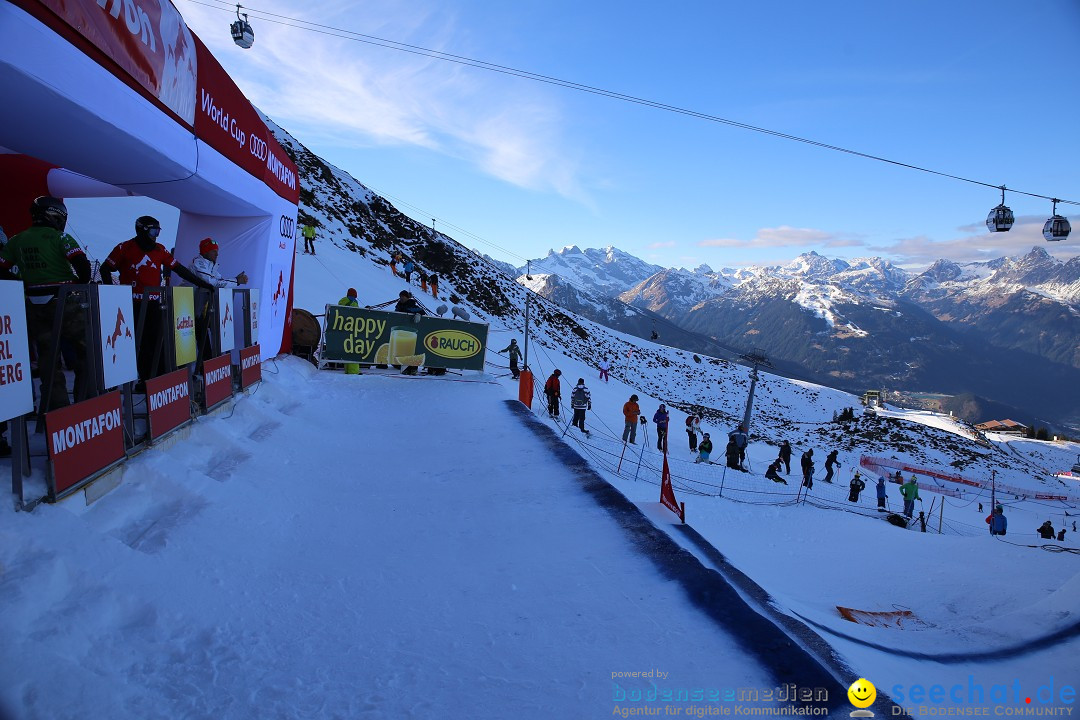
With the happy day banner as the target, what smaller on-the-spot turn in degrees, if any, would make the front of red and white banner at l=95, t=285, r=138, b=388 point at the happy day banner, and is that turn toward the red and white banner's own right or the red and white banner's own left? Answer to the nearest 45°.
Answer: approximately 90° to the red and white banner's own left

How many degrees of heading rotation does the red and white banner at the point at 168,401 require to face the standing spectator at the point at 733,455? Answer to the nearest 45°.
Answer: approximately 45° to its left

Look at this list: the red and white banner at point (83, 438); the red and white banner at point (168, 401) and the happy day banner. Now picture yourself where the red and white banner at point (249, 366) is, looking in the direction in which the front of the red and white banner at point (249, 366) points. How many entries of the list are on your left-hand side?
1

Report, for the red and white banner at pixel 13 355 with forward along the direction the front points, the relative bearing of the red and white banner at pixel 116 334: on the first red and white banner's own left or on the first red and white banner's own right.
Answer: on the first red and white banner's own left

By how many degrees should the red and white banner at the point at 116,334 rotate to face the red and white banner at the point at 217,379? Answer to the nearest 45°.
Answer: approximately 90° to its left

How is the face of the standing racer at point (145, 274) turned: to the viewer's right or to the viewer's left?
to the viewer's right

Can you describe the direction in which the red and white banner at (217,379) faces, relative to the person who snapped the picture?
facing the viewer and to the right of the viewer

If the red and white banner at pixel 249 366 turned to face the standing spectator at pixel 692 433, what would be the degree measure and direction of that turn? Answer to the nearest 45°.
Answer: approximately 45° to its left
